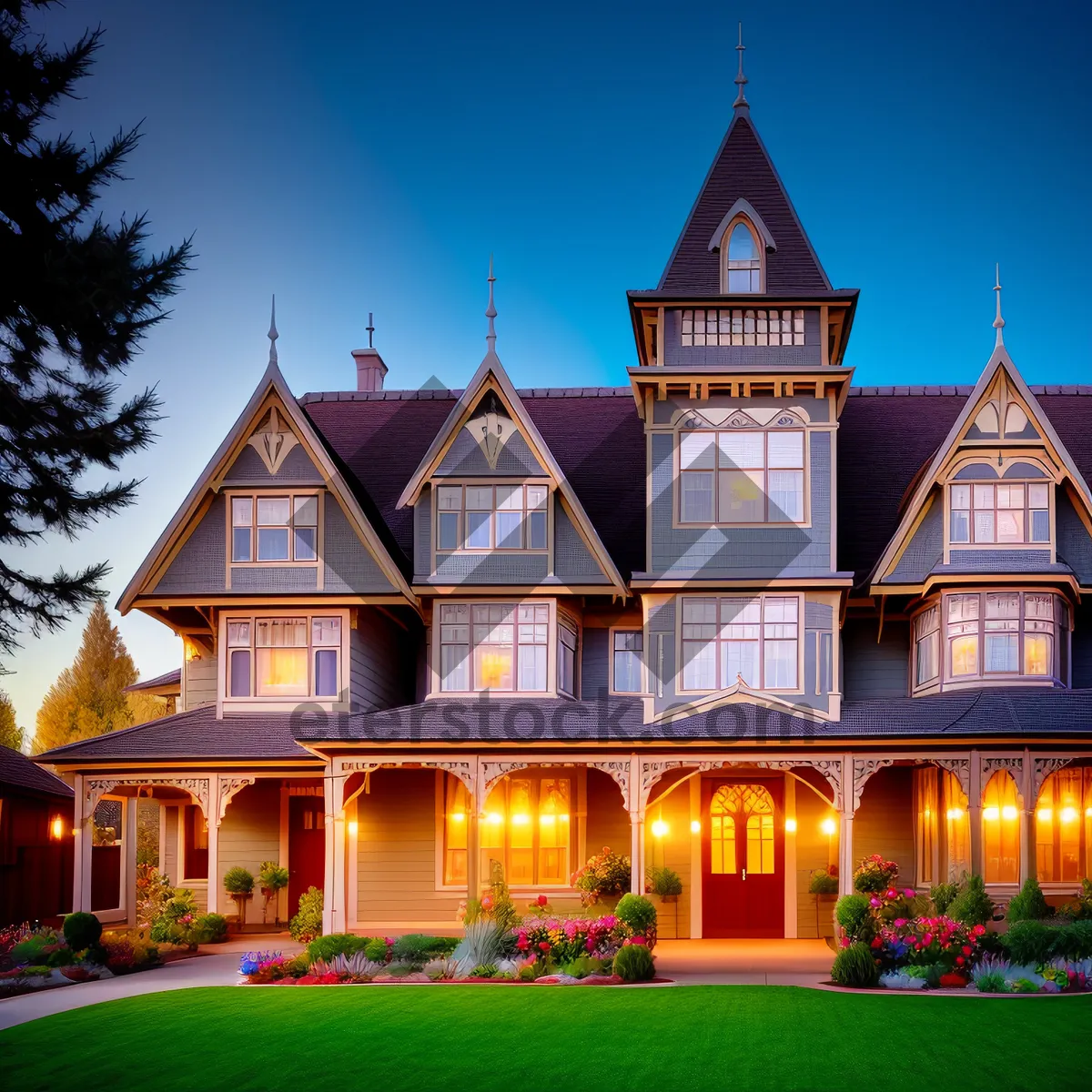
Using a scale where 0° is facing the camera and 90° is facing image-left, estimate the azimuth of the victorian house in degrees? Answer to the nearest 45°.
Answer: approximately 0°
